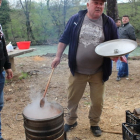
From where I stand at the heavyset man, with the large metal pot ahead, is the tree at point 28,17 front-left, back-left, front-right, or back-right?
back-right

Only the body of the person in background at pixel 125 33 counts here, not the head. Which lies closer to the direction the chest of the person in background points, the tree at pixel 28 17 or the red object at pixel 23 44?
the red object

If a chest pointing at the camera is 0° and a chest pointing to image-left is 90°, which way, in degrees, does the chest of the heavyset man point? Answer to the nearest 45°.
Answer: approximately 0°

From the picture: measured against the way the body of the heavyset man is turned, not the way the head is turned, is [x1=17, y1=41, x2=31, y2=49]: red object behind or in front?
behind

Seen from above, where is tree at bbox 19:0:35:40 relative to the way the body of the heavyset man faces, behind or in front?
behind

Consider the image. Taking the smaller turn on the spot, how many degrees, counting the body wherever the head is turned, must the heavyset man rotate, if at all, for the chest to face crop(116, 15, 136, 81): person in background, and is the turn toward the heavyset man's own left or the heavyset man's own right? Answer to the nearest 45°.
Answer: approximately 180°

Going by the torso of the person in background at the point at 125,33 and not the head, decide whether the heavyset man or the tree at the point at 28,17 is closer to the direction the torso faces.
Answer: the heavyset man

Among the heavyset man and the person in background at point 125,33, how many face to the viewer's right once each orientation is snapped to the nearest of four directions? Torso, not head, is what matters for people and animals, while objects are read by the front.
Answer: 0
